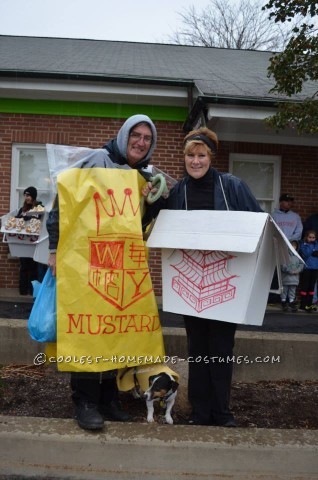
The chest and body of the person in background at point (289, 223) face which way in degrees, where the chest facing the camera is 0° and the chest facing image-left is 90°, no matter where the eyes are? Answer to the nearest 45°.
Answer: approximately 0°

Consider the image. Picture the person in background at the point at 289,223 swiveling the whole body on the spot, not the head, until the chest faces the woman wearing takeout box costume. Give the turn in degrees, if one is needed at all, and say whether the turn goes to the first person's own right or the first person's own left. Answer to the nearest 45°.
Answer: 0° — they already face them

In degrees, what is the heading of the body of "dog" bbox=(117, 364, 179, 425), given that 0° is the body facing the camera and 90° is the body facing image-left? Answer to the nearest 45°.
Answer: approximately 315°

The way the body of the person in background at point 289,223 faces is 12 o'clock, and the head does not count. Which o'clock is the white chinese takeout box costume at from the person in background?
The white chinese takeout box costume is roughly at 12 o'clock from the person in background.

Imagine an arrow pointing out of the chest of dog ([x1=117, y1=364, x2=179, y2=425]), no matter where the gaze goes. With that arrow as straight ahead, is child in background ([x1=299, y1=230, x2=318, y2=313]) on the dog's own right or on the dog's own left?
on the dog's own left

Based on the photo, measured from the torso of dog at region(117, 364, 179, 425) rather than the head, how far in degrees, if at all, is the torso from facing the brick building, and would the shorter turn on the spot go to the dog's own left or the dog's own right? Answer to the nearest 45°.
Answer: approximately 135° to the dog's own left

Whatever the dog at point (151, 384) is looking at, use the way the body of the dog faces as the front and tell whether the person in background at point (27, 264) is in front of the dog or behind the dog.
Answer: behind
